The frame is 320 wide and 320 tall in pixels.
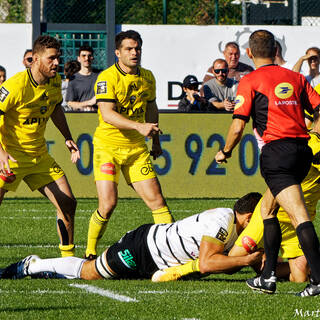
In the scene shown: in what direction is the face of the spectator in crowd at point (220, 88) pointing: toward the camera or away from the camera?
toward the camera

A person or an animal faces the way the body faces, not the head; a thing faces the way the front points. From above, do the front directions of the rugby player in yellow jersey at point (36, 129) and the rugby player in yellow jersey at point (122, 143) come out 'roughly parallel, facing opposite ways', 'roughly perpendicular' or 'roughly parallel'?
roughly parallel

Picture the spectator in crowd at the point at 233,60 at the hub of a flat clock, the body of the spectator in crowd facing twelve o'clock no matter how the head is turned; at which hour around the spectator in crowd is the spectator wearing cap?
The spectator wearing cap is roughly at 1 o'clock from the spectator in crowd.

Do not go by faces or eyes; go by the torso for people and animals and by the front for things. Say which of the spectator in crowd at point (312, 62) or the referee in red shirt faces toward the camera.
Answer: the spectator in crowd

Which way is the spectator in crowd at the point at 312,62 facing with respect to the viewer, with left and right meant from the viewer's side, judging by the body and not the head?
facing the viewer

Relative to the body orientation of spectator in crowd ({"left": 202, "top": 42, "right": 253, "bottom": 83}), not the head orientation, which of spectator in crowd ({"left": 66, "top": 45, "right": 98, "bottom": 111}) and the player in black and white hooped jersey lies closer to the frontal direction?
the player in black and white hooped jersey

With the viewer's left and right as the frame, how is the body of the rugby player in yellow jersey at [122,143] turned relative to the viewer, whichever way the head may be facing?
facing the viewer and to the right of the viewer

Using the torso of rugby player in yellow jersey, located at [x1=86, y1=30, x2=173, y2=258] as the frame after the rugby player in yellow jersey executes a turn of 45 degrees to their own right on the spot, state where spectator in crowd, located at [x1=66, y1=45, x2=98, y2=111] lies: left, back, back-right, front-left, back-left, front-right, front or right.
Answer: back

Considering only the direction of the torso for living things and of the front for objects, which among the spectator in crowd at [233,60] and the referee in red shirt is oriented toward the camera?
the spectator in crowd

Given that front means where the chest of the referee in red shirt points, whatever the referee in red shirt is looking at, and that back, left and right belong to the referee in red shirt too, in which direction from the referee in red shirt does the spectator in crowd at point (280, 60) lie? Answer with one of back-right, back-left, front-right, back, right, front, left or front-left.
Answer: front-right

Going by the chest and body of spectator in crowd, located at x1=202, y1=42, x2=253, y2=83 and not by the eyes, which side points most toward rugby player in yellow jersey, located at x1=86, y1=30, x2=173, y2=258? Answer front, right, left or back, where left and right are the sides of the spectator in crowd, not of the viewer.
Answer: front

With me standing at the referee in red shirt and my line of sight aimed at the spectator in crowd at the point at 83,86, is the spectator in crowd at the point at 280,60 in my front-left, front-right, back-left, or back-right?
front-right

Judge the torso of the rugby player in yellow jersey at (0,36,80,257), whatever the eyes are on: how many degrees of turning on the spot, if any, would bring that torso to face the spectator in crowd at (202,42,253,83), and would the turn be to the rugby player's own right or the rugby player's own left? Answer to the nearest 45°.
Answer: approximately 90° to the rugby player's own left

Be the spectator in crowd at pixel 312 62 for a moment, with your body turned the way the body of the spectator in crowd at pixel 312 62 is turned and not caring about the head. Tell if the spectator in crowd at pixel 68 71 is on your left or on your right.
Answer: on your right

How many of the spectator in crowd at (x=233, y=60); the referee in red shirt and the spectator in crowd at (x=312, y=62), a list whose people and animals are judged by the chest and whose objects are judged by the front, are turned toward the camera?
2

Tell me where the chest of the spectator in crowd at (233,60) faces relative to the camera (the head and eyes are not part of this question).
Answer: toward the camera

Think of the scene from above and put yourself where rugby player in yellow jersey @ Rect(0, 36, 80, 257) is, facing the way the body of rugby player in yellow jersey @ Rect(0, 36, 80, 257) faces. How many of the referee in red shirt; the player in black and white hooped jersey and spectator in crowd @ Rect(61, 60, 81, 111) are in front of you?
2
